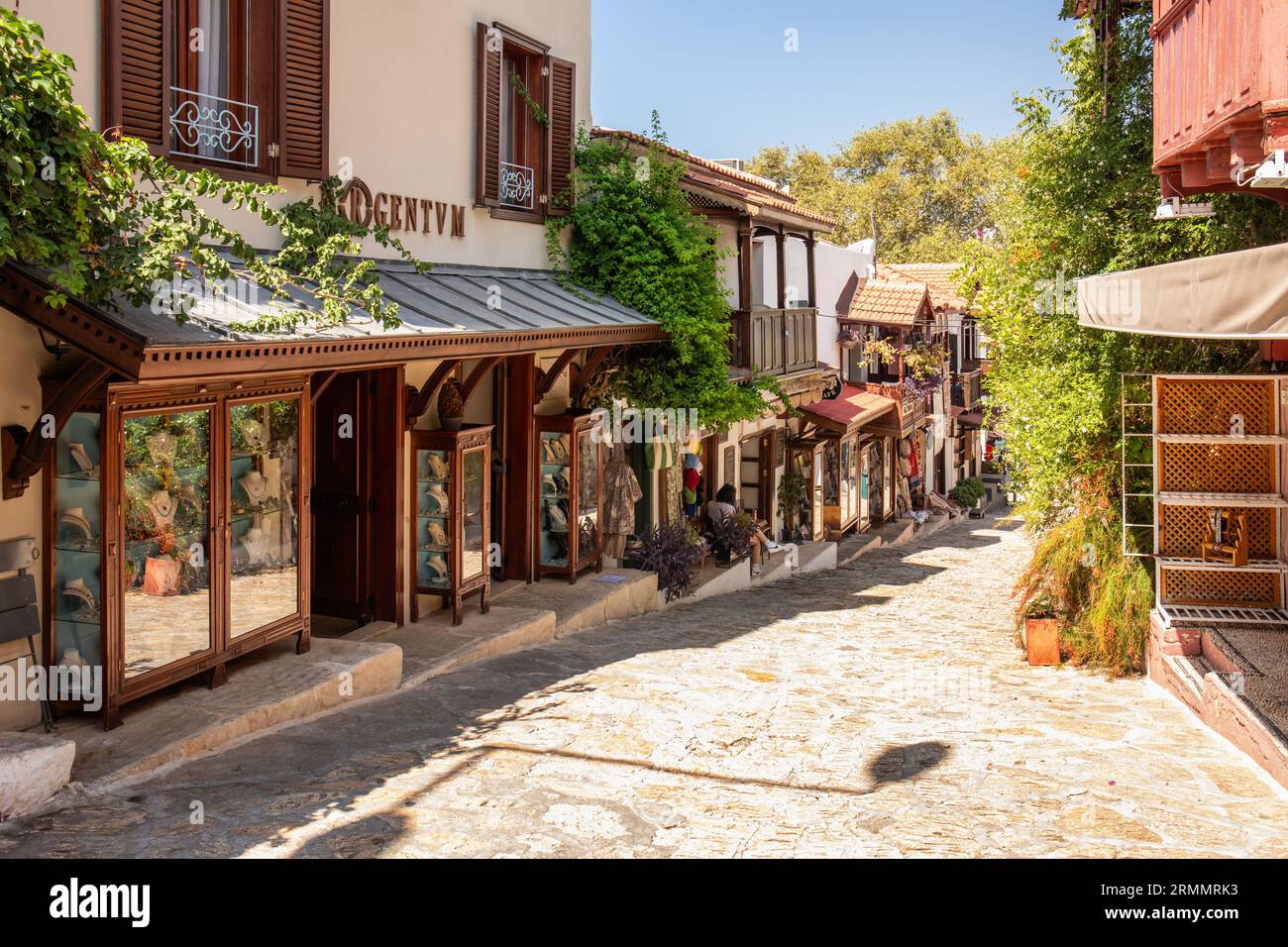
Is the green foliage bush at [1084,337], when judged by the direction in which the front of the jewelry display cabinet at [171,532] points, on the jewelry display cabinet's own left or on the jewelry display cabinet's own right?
on the jewelry display cabinet's own left

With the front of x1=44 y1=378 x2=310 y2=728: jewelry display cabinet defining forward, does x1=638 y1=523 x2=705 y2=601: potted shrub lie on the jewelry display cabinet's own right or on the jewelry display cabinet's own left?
on the jewelry display cabinet's own left

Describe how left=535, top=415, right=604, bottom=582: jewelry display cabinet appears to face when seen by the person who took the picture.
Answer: facing the viewer and to the right of the viewer

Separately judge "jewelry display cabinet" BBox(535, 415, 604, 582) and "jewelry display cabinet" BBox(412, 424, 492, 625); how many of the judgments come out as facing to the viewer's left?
0

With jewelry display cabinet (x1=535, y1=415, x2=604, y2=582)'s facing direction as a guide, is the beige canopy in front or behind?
in front

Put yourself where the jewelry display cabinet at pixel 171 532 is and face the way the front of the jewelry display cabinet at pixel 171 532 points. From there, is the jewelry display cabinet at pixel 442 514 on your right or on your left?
on your left
